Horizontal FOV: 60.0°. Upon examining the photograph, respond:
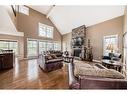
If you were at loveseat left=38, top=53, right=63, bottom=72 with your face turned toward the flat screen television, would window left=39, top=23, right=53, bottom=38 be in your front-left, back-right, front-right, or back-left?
front-left

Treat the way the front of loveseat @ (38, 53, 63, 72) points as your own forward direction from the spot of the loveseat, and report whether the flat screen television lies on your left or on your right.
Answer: on your left

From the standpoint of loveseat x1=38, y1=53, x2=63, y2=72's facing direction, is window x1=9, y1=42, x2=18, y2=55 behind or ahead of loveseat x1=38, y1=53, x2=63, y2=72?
behind

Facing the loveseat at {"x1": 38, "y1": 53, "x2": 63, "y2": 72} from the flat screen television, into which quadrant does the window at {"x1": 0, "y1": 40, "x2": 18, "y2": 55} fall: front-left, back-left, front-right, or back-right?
front-right
